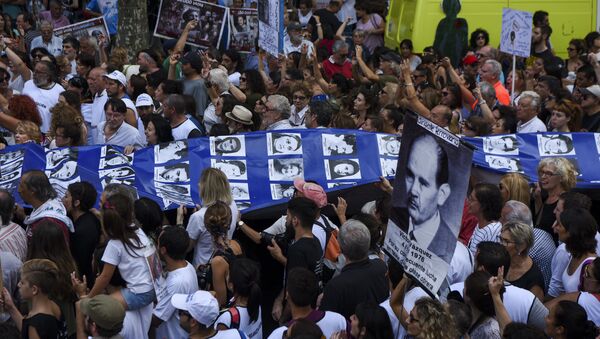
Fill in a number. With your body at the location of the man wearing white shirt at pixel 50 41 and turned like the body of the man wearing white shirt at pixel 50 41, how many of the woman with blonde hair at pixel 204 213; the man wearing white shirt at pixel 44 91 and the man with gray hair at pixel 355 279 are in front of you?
3

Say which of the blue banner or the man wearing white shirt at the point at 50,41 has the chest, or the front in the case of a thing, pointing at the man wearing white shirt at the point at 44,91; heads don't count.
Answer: the man wearing white shirt at the point at 50,41

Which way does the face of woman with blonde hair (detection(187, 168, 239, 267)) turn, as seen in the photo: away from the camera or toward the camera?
away from the camera

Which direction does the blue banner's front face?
toward the camera

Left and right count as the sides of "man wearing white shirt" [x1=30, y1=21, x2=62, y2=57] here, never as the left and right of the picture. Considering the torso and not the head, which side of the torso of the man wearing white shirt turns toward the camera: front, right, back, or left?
front

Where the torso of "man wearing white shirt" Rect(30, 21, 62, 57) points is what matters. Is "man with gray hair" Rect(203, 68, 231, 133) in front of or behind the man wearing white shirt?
in front

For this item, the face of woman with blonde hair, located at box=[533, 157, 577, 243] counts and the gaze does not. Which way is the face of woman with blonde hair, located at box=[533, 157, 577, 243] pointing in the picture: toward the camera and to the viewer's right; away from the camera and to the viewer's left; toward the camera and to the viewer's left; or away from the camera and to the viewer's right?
toward the camera and to the viewer's left

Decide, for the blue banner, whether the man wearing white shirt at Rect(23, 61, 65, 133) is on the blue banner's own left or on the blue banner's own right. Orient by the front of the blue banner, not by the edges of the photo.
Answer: on the blue banner's own right

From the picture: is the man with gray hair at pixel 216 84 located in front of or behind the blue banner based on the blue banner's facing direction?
behind
